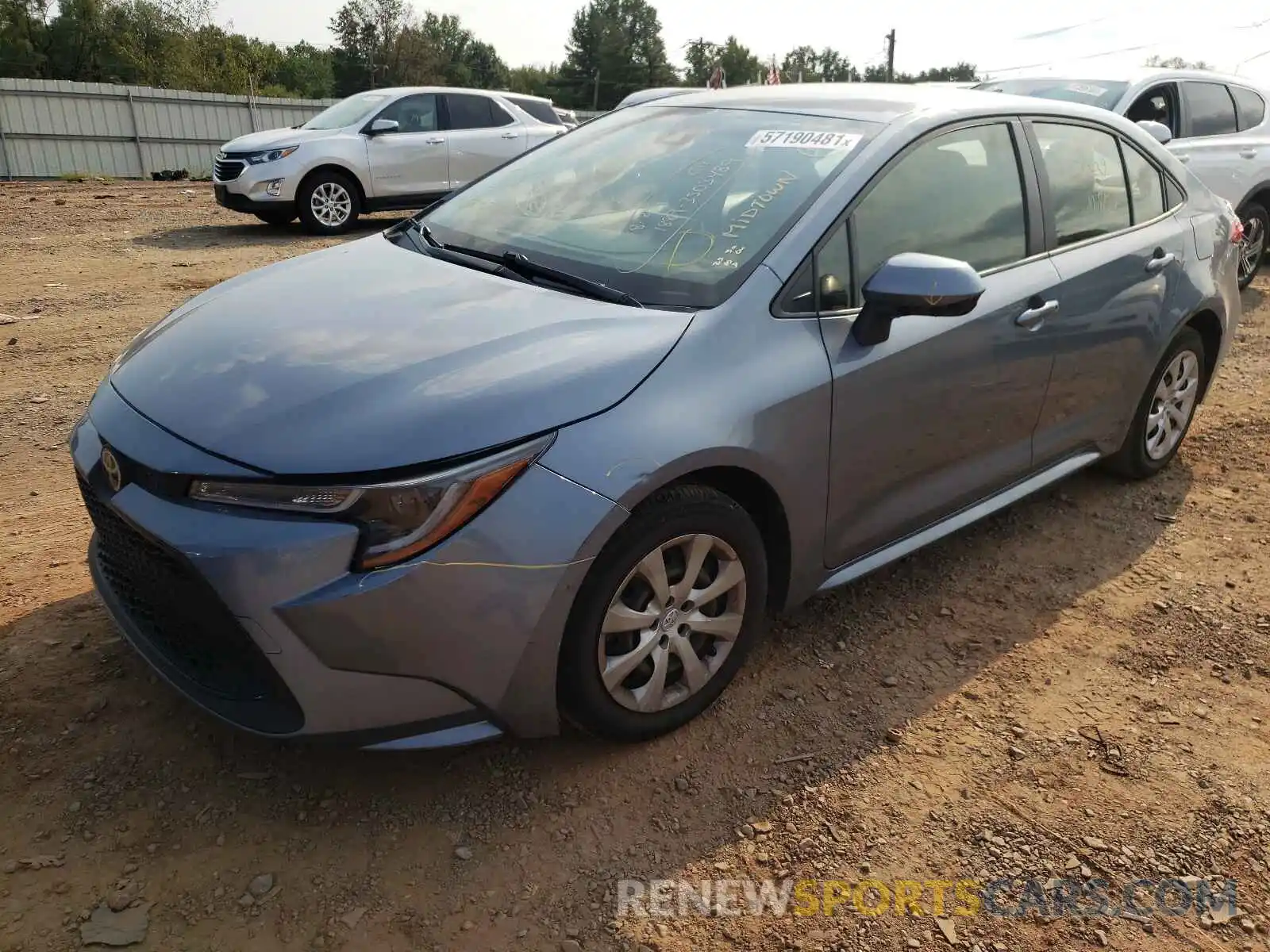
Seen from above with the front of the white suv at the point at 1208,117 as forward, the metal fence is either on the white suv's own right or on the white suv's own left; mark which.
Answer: on the white suv's own right

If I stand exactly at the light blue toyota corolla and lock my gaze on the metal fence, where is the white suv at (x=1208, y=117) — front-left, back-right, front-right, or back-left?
front-right

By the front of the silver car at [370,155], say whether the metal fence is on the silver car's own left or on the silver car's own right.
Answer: on the silver car's own right

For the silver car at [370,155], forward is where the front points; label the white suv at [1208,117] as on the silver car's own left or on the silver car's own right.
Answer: on the silver car's own left

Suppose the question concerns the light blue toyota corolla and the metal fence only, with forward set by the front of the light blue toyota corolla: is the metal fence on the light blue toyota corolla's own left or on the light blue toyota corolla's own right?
on the light blue toyota corolla's own right

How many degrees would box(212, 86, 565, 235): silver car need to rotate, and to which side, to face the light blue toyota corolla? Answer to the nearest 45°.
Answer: approximately 45° to its left

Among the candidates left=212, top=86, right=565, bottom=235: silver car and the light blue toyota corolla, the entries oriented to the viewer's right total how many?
0

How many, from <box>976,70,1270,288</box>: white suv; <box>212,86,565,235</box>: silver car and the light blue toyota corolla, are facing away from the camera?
0

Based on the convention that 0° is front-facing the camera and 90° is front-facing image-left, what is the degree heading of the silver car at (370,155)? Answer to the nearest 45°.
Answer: approximately 45°

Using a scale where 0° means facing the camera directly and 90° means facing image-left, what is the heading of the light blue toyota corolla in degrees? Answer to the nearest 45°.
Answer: approximately 45°

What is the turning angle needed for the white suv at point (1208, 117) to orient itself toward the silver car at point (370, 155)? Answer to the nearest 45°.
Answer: approximately 45° to its right

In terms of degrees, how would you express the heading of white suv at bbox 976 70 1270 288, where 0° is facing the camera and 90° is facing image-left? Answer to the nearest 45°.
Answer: approximately 45°
